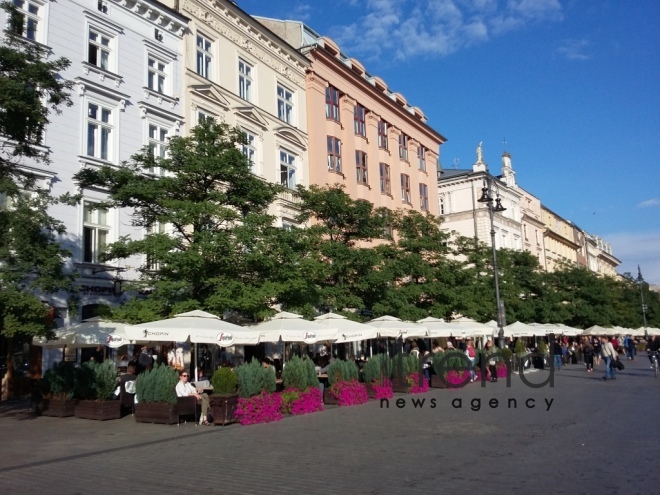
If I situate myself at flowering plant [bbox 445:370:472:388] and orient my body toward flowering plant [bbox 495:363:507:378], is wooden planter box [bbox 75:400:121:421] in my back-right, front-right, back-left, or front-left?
back-left

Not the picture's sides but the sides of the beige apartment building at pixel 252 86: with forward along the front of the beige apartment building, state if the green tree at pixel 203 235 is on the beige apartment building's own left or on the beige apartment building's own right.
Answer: on the beige apartment building's own right

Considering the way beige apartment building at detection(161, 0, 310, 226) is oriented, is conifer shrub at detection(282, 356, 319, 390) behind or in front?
in front

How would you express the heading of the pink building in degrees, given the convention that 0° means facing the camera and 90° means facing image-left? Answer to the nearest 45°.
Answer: approximately 315°

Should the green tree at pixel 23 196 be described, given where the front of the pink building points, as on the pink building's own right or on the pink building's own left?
on the pink building's own right

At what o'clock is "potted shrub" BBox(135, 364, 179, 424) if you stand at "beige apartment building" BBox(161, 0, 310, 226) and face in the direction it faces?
The potted shrub is roughly at 2 o'clock from the beige apartment building.

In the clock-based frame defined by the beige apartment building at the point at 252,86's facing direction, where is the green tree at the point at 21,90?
The green tree is roughly at 2 o'clock from the beige apartment building.

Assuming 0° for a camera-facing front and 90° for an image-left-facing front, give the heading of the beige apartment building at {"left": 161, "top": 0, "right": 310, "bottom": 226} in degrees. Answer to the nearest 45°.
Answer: approximately 315°

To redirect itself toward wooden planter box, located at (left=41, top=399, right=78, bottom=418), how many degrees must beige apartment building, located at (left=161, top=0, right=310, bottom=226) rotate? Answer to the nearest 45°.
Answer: approximately 45° to its right

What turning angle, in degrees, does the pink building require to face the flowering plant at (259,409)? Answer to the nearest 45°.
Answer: approximately 45° to its right

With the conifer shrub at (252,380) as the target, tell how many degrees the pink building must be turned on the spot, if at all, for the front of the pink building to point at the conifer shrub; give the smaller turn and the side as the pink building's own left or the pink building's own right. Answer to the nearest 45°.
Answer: approximately 45° to the pink building's own right
